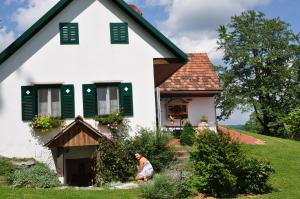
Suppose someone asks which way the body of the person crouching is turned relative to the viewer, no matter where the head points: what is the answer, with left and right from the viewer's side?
facing to the left of the viewer

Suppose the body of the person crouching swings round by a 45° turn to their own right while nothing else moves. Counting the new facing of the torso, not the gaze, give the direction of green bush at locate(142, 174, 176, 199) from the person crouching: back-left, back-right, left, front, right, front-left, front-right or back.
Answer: back-left

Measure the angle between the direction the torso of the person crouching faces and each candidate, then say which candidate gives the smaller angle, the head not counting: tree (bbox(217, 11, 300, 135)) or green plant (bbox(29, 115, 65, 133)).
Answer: the green plant

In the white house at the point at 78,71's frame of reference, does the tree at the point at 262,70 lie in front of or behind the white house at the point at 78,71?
behind

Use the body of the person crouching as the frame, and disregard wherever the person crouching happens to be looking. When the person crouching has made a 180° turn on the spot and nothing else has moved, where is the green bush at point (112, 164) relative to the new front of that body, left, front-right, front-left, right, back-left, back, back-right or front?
back-left

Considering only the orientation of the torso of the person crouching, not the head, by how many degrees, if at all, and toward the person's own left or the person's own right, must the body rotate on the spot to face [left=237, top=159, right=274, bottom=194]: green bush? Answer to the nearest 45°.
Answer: approximately 135° to the person's own left

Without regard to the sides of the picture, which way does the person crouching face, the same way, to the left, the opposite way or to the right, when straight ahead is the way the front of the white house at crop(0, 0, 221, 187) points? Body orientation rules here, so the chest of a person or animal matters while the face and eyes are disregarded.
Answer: to the right

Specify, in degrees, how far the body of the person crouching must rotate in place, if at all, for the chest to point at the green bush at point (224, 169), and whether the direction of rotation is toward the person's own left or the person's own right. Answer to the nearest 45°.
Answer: approximately 135° to the person's own left

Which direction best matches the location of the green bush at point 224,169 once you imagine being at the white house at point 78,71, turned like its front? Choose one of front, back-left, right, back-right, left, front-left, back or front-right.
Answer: front-left

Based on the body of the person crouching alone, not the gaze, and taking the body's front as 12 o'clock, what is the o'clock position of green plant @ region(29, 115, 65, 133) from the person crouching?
The green plant is roughly at 1 o'clock from the person crouching.
